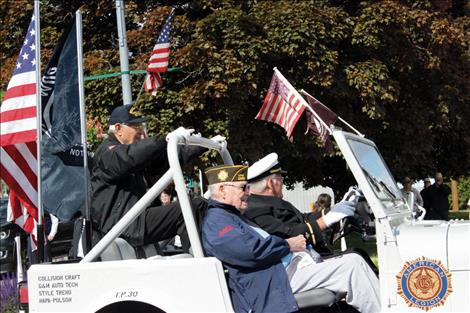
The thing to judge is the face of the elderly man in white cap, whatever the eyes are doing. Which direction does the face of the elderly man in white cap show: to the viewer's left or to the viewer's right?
to the viewer's right

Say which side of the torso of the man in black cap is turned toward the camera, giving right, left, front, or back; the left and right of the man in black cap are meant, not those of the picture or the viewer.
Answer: right

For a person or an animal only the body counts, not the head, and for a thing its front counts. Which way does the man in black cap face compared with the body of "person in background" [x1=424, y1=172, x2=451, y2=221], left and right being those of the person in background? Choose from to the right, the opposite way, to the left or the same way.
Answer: to the left

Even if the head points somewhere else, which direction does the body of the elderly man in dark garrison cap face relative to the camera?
to the viewer's right

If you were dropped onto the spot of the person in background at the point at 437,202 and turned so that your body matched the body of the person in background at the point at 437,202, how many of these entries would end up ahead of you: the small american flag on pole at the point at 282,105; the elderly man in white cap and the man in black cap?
3

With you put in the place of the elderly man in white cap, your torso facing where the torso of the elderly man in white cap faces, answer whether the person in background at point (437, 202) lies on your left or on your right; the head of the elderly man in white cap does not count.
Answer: on your left

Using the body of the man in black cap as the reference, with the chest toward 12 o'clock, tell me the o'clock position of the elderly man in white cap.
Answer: The elderly man in white cap is roughly at 12 o'clock from the man in black cap.

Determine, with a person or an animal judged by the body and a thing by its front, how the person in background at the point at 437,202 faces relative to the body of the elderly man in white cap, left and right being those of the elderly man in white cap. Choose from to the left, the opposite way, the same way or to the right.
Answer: to the right

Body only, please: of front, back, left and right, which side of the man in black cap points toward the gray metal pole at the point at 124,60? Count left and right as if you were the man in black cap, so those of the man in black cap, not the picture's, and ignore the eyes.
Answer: left

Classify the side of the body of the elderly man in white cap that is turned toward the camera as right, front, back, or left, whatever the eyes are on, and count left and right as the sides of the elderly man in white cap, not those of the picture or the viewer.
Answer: right
